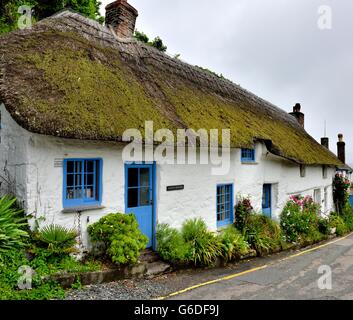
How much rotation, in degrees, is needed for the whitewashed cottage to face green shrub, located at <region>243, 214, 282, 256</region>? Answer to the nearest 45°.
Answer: approximately 90° to its left

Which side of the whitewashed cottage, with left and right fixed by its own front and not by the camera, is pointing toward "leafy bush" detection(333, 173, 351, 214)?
left

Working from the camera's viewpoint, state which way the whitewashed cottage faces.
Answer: facing the viewer and to the right of the viewer

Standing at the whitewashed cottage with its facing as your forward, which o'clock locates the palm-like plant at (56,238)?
The palm-like plant is roughly at 2 o'clock from the whitewashed cottage.

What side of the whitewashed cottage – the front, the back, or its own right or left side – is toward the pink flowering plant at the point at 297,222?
left
